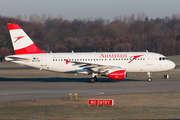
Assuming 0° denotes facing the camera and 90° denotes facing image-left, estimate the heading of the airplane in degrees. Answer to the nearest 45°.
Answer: approximately 270°
